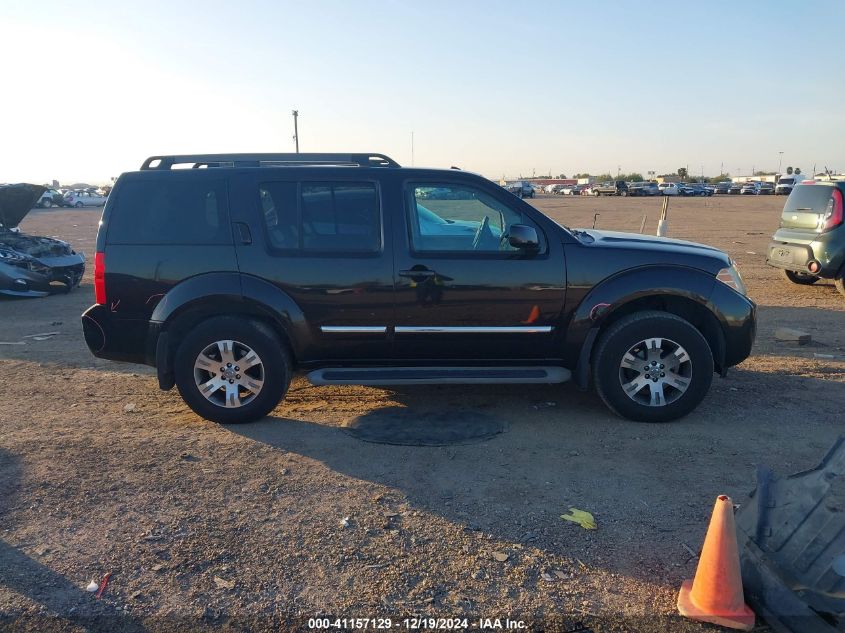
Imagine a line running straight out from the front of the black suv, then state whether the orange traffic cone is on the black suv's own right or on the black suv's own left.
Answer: on the black suv's own right

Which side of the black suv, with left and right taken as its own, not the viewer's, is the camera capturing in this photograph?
right

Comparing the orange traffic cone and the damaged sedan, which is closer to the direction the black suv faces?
the orange traffic cone

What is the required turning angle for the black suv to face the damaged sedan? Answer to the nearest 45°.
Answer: approximately 135° to its left
